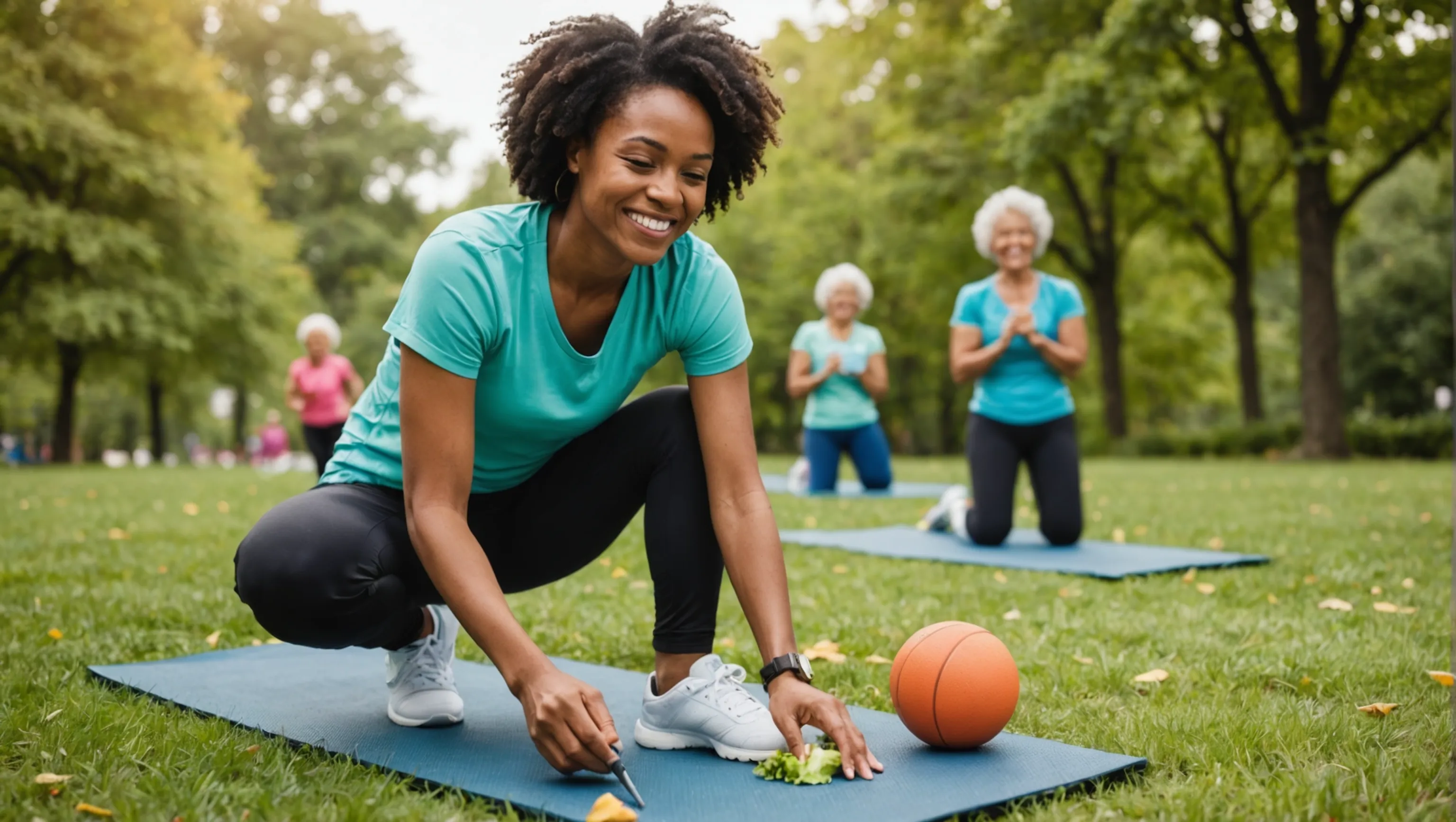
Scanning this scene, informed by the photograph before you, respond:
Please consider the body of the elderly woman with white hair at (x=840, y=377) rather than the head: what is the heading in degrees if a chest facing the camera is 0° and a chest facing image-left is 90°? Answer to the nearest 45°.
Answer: approximately 0°

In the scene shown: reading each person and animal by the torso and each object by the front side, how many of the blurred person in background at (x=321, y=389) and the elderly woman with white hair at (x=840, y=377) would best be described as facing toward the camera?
2

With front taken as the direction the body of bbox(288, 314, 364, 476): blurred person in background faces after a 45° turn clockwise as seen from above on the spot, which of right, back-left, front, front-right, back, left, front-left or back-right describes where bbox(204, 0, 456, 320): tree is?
back-right

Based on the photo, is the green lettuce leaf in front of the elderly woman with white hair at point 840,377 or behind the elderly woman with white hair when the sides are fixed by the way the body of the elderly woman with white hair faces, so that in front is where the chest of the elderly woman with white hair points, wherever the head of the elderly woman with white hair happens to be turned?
in front

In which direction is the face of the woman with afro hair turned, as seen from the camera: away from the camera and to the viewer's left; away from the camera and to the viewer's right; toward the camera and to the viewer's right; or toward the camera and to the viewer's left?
toward the camera and to the viewer's right

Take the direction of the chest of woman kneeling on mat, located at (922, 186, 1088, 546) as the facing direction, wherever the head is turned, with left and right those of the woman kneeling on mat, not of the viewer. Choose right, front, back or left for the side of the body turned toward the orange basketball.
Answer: front

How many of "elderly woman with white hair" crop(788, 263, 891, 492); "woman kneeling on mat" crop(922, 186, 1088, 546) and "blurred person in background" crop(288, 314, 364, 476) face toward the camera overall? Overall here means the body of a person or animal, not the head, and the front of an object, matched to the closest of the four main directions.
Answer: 3
